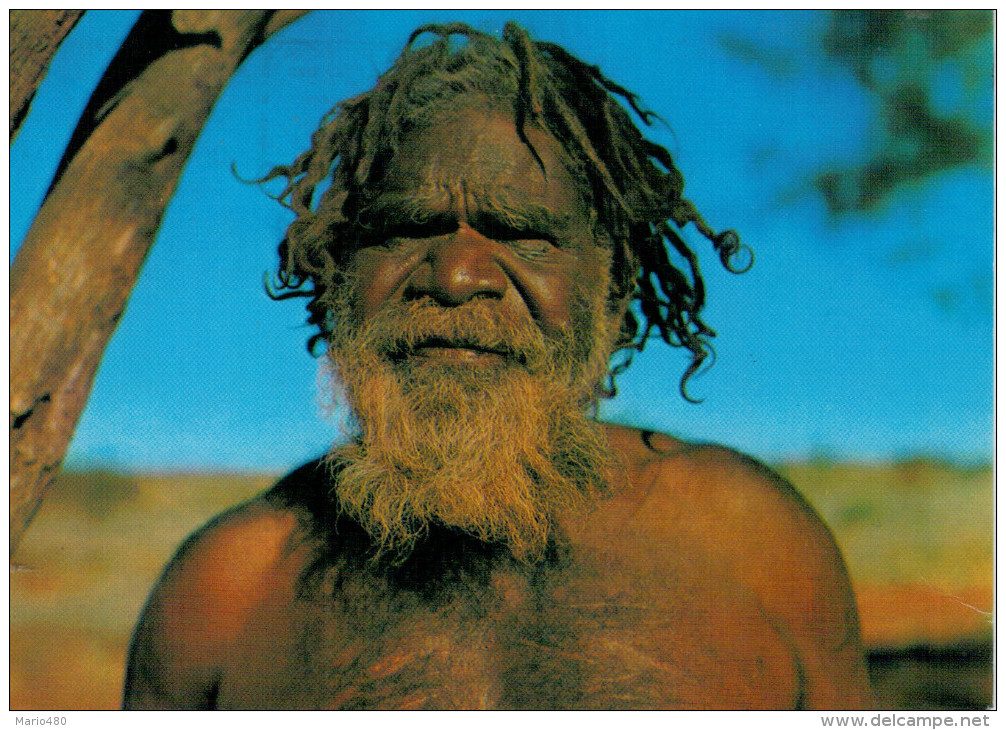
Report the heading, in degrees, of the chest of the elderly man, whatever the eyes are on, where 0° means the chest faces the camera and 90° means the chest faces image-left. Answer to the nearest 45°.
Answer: approximately 0°
